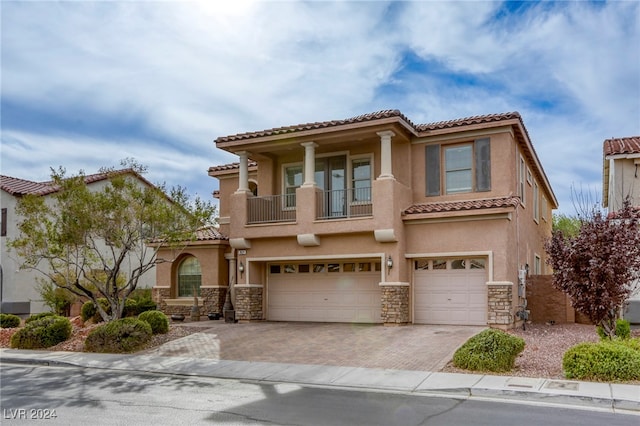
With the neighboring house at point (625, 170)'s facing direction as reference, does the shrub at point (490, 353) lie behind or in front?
in front

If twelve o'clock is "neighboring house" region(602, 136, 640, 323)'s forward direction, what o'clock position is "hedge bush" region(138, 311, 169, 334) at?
The hedge bush is roughly at 2 o'clock from the neighboring house.

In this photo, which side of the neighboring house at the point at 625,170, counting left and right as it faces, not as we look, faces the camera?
front

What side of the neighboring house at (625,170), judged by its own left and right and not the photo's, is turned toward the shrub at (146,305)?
right

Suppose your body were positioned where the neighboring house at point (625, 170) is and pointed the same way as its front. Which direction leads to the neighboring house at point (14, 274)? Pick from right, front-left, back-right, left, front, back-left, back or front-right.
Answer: right

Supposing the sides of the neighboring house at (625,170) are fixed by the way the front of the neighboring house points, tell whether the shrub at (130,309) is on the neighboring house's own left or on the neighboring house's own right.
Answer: on the neighboring house's own right

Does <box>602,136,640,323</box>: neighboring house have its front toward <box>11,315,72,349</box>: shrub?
no

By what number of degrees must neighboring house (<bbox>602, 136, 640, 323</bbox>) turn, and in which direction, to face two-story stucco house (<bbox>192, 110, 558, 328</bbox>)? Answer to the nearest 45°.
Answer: approximately 45° to its right

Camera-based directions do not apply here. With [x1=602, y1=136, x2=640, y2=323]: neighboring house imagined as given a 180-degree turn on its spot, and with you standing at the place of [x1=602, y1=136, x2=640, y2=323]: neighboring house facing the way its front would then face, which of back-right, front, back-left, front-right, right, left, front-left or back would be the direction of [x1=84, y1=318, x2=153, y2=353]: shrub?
back-left

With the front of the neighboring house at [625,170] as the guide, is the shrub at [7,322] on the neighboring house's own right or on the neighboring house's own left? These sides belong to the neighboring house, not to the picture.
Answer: on the neighboring house's own right

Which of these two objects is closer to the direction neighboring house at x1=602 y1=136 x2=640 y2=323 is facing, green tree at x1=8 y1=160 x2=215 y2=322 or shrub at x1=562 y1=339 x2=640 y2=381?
the shrub

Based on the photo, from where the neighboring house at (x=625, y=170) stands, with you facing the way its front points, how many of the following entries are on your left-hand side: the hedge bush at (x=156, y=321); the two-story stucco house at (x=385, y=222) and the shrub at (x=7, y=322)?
0

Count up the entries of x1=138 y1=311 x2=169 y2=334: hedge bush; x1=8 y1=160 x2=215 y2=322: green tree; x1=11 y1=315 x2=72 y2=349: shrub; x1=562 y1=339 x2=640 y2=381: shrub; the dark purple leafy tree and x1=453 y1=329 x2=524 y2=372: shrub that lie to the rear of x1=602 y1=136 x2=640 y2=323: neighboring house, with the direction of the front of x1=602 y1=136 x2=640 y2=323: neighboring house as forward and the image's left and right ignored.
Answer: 0

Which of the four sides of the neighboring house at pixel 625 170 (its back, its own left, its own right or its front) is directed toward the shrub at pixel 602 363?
front

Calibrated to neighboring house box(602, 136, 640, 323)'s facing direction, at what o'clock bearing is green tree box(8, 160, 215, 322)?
The green tree is roughly at 2 o'clock from the neighboring house.
